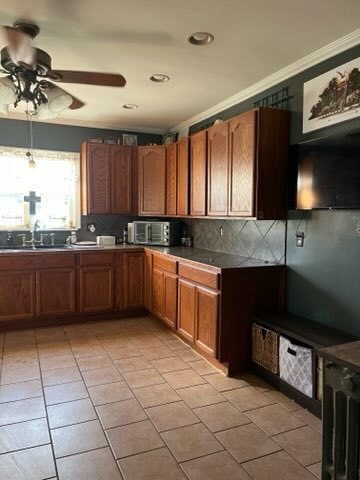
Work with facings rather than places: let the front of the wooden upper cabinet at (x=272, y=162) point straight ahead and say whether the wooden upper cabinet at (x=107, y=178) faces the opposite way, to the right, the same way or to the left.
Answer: to the left

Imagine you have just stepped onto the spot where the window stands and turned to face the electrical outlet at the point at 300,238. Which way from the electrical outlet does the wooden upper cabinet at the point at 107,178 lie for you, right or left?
left

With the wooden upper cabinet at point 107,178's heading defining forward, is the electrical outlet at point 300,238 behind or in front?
in front

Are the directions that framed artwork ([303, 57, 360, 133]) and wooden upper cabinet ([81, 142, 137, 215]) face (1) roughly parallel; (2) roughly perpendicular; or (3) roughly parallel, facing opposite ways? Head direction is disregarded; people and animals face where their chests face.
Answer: roughly perpendicular

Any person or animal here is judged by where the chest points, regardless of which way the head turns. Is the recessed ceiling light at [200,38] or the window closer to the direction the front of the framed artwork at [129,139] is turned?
the recessed ceiling light

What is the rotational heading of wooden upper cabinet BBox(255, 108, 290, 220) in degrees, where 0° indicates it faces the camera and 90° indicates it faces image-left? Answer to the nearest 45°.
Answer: approximately 45°

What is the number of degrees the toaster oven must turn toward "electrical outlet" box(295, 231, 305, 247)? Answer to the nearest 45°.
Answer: approximately 90° to its left

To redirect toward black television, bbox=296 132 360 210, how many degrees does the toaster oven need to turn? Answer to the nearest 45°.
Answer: approximately 90° to its left

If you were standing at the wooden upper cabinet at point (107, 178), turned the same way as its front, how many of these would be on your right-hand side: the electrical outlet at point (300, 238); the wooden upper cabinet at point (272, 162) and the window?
1

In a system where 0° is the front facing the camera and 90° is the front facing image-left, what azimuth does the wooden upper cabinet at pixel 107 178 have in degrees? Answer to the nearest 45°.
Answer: approximately 0°

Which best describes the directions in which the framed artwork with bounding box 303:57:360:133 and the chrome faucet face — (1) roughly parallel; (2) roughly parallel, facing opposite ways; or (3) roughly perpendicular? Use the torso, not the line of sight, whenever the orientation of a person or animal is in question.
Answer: roughly perpendicular

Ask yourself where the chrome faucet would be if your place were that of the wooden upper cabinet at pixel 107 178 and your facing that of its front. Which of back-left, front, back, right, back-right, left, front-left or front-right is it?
right

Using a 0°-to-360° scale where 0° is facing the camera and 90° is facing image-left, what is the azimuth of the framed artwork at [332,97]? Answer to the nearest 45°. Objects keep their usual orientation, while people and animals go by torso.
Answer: approximately 45°
